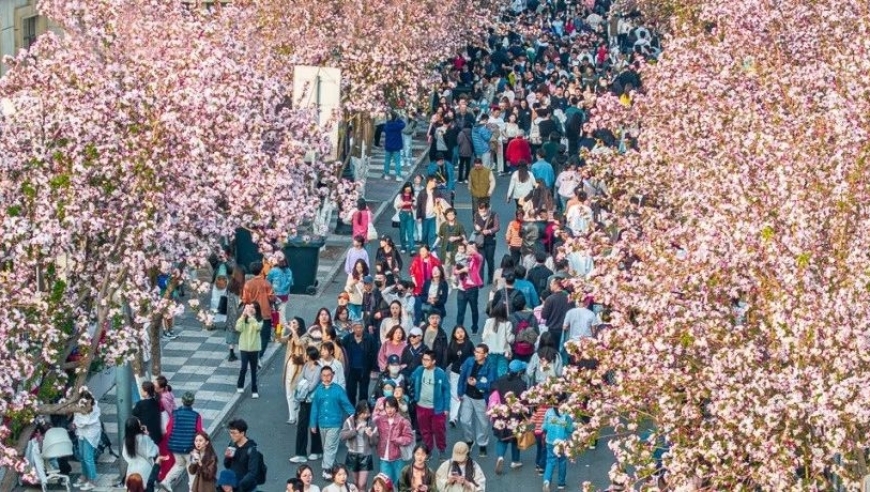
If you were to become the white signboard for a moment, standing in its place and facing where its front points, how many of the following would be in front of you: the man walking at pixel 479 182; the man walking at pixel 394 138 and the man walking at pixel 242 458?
1

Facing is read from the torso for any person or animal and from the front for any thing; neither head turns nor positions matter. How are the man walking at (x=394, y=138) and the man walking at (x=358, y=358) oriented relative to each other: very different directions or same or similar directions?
very different directions

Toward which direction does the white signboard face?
toward the camera

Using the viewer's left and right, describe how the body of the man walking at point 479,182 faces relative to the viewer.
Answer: facing the viewer

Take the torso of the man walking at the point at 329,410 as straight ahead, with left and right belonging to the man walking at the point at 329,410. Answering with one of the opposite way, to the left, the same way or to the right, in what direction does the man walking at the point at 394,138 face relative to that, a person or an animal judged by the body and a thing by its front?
the opposite way

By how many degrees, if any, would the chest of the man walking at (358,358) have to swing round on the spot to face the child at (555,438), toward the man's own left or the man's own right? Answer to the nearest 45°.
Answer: approximately 45° to the man's own left

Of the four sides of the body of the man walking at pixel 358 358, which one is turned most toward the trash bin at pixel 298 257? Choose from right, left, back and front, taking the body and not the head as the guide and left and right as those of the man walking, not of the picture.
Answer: back

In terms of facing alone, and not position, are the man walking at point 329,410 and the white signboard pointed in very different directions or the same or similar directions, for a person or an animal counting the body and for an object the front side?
same or similar directions

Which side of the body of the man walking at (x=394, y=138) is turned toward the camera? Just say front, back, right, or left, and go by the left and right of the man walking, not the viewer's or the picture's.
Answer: back

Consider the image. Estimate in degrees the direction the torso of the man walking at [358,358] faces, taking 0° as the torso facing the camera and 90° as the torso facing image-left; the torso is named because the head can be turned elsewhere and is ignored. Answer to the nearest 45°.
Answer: approximately 0°

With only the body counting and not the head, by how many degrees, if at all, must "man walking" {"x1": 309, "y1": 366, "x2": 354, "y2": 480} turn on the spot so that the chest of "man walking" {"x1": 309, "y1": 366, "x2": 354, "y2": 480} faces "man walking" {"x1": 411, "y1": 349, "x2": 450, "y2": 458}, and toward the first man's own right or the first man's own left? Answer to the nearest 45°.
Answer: approximately 90° to the first man's own left

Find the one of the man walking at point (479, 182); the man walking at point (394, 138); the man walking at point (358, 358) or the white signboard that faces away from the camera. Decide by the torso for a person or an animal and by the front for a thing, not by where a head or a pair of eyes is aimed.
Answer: the man walking at point (394, 138)

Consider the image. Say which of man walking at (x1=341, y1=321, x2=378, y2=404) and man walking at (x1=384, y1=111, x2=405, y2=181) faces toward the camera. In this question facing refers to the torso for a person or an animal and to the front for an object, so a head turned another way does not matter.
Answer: man walking at (x1=341, y1=321, x2=378, y2=404)

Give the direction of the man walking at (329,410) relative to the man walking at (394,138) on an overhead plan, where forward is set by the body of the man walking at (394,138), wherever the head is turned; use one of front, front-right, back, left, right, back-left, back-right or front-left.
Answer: back

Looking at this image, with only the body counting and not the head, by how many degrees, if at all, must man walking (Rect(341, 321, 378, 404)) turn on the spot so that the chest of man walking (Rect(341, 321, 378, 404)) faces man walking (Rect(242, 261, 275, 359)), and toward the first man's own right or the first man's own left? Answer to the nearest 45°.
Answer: approximately 135° to the first man's own right
